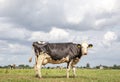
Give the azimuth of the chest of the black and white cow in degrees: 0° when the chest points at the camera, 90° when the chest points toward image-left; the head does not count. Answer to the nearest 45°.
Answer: approximately 270°
